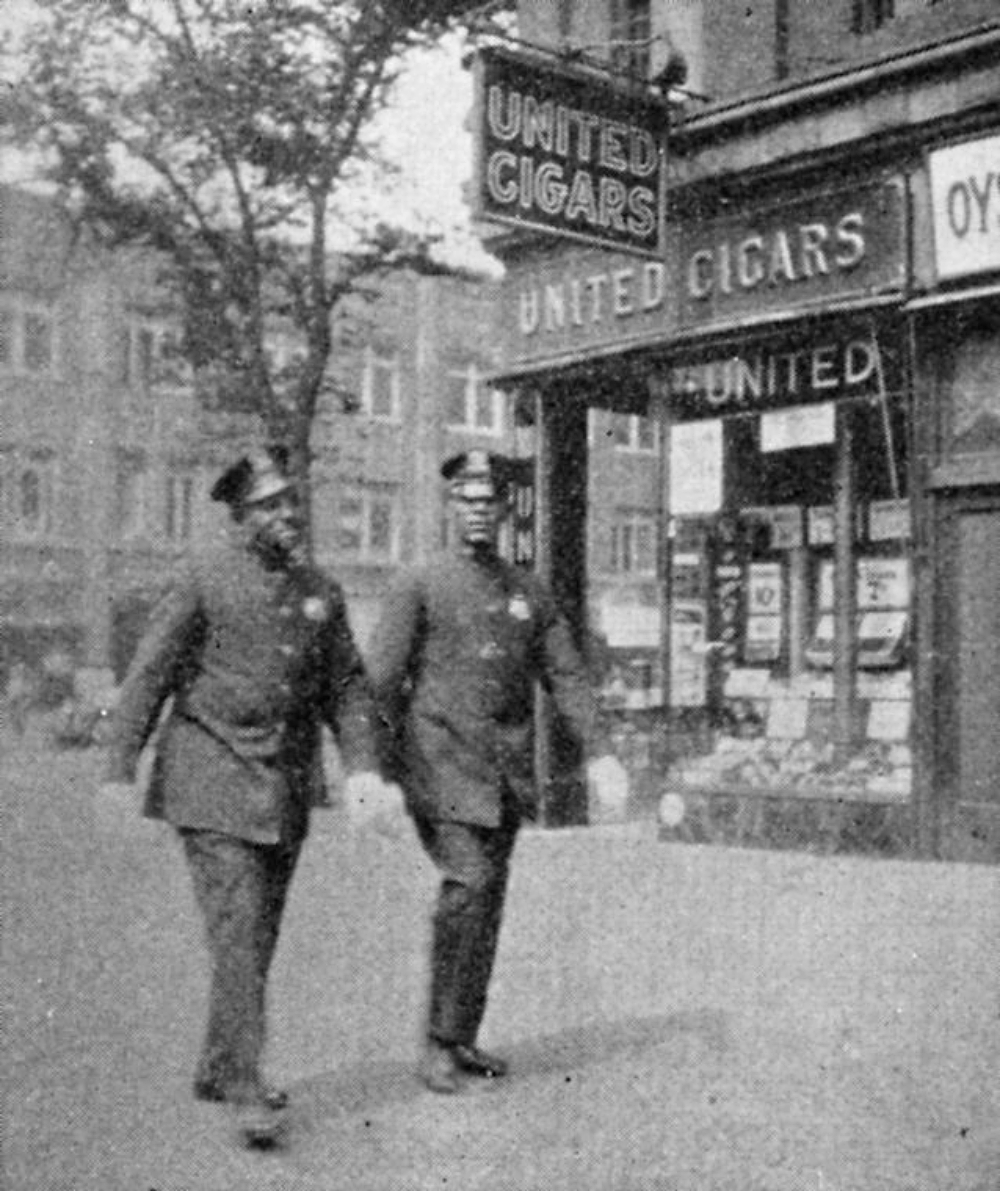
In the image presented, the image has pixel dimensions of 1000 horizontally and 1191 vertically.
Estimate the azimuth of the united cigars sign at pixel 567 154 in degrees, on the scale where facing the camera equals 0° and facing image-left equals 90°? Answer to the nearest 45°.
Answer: approximately 315°

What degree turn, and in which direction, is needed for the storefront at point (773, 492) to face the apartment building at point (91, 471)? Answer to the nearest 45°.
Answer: approximately 90° to its right

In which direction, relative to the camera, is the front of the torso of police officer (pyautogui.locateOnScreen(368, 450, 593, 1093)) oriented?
toward the camera

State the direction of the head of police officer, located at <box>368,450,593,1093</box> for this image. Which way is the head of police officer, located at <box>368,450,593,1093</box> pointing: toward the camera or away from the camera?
toward the camera

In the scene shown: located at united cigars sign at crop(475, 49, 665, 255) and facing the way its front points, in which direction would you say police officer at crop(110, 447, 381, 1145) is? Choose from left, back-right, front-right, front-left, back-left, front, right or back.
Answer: front-right

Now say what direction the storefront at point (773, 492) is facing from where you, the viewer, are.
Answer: facing the viewer and to the left of the viewer

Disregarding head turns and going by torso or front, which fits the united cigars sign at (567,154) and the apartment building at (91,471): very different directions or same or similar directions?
same or similar directions

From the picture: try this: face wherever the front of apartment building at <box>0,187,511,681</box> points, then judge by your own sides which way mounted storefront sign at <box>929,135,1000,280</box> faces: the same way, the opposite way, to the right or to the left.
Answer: to the right

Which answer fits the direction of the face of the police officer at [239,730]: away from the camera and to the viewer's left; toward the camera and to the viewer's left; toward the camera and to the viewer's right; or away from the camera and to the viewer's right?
toward the camera and to the viewer's right

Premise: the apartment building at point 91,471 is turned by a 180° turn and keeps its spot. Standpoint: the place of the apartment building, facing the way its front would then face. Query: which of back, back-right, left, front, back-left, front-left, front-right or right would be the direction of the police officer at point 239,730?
back-left

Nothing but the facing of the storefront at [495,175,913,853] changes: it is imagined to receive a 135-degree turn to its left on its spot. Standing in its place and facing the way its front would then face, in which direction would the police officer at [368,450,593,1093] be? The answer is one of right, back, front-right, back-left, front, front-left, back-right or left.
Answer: right

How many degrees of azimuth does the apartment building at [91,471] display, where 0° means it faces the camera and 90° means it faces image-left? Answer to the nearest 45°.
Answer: approximately 315°

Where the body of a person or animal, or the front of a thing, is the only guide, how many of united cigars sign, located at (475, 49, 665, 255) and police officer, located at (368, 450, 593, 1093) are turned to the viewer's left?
0

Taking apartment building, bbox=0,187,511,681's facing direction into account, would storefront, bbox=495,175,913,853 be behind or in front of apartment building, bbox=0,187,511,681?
in front

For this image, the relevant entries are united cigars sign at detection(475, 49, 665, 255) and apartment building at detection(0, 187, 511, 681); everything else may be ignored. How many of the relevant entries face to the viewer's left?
0
